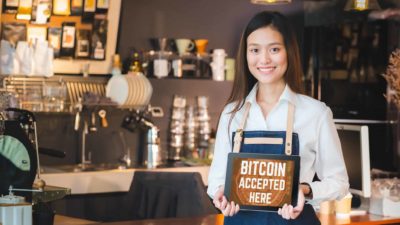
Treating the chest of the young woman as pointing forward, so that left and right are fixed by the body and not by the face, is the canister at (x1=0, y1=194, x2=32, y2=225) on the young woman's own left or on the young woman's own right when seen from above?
on the young woman's own right

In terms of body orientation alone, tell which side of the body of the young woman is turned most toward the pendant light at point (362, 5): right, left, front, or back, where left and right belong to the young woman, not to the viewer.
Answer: back

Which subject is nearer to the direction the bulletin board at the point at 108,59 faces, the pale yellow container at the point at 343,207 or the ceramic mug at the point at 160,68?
the pale yellow container

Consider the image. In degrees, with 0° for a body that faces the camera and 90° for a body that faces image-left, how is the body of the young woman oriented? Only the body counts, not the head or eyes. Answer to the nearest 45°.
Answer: approximately 0°

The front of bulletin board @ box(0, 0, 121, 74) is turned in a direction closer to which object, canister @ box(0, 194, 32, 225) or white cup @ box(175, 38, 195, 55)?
the canister

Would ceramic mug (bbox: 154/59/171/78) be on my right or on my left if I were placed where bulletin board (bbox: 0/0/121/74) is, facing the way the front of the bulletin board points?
on my left
